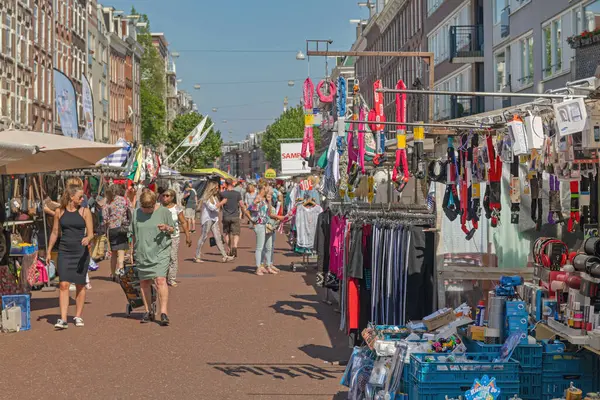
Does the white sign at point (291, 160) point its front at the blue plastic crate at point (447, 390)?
yes

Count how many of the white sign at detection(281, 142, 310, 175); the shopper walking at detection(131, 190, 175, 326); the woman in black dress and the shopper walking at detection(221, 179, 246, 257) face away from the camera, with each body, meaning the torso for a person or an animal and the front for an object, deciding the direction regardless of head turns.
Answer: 1

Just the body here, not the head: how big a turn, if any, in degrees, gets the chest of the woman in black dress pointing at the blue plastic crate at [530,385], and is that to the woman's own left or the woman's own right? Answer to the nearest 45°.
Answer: approximately 45° to the woman's own left

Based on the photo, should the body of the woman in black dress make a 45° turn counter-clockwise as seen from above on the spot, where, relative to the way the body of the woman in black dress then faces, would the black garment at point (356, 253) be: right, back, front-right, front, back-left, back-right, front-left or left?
front

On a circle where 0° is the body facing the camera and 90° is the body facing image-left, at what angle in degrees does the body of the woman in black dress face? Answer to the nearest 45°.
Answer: approximately 0°
